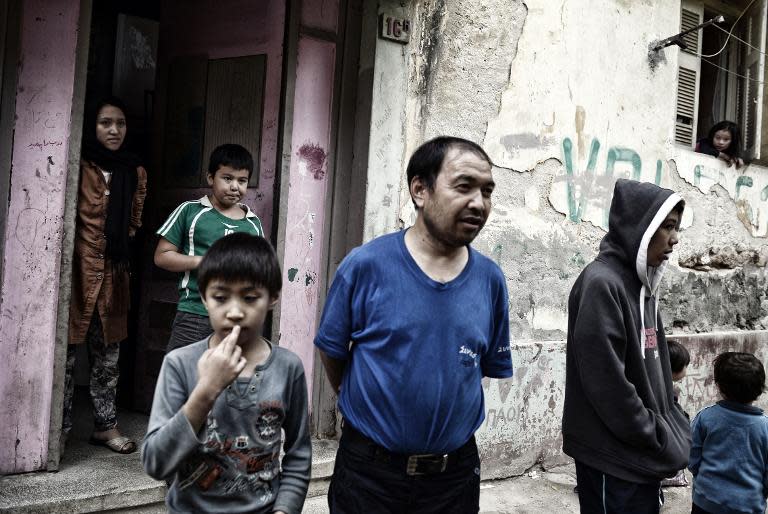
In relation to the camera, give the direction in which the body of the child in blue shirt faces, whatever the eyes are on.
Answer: away from the camera

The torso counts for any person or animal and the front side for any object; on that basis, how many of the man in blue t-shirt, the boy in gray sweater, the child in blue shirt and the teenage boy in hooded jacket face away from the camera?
1

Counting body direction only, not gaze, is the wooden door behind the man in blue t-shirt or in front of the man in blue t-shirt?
behind

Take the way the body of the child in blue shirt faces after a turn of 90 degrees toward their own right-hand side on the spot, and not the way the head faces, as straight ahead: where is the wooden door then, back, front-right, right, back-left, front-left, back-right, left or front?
back

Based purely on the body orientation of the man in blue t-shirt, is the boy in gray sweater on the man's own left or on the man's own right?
on the man's own right

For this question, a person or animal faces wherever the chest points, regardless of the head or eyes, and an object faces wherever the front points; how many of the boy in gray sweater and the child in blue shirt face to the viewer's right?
0

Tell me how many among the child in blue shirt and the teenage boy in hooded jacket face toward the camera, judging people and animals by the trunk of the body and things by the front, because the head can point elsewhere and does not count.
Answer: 0

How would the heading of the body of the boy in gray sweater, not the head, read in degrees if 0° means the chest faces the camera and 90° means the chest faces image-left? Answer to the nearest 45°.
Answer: approximately 0°

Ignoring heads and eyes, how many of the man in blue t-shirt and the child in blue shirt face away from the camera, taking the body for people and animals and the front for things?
1

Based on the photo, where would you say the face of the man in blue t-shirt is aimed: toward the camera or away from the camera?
toward the camera
